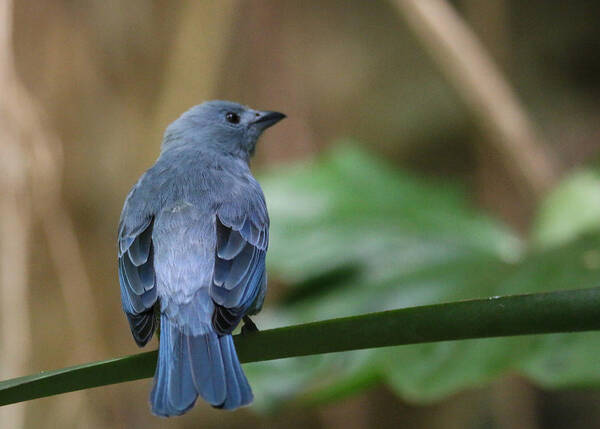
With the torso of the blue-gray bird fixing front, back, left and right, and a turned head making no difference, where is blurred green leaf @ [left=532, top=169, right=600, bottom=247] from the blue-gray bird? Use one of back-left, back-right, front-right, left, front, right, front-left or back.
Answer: front-right

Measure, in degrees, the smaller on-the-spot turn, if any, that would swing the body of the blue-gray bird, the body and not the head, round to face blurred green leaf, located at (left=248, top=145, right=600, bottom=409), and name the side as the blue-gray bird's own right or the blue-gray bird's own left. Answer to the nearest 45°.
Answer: approximately 45° to the blue-gray bird's own right

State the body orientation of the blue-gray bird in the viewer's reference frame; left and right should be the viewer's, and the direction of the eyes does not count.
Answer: facing away from the viewer
